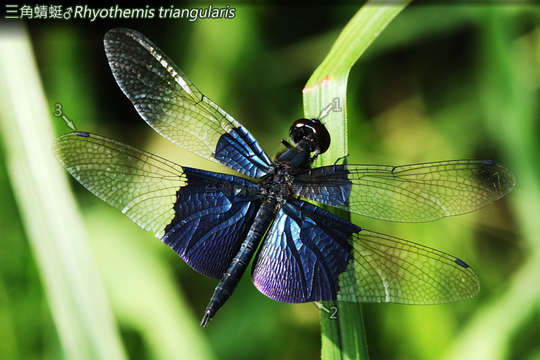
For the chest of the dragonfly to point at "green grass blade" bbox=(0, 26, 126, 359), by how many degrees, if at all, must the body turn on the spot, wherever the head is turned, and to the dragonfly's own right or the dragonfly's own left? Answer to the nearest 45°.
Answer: approximately 135° to the dragonfly's own left

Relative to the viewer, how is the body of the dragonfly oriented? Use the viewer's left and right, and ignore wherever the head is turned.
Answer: facing away from the viewer and to the right of the viewer
